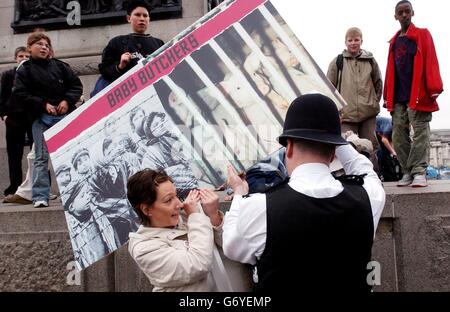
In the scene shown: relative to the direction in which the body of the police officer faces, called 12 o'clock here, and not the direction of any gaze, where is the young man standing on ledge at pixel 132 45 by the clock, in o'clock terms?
The young man standing on ledge is roughly at 11 o'clock from the police officer.

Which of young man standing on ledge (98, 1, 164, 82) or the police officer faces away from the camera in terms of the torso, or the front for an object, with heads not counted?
the police officer

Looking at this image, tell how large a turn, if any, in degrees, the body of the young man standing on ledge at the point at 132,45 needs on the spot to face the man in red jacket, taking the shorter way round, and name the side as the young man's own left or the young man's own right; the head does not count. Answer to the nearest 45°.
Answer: approximately 90° to the young man's own left

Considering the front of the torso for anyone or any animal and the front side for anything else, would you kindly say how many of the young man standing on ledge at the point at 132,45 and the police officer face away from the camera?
1

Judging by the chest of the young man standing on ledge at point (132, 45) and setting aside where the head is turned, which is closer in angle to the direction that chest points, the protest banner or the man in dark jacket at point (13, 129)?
the protest banner

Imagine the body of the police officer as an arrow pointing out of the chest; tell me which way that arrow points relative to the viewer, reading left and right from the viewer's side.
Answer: facing away from the viewer

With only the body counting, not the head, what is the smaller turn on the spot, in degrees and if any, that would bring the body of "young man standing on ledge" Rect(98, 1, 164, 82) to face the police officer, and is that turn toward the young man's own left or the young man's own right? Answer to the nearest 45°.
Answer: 0° — they already face them

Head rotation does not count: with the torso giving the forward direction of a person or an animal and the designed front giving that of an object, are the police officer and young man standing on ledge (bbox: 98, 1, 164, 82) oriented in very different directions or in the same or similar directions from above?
very different directions
